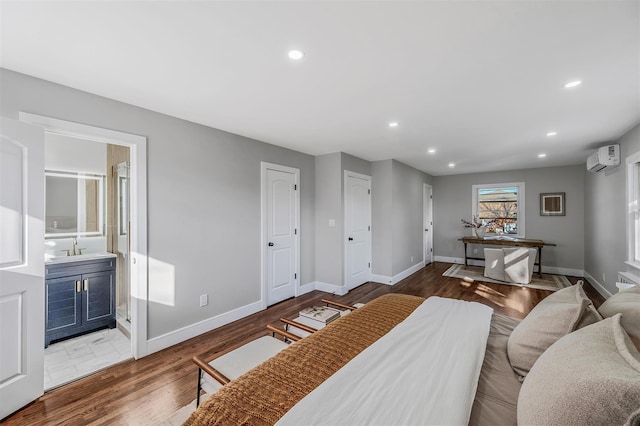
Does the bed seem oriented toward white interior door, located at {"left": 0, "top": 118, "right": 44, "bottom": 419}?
yes

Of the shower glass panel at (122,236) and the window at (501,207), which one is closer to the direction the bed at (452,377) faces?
the shower glass panel

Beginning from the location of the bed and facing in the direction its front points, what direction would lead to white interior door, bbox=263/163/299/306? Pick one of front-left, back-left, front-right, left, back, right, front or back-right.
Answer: front-right

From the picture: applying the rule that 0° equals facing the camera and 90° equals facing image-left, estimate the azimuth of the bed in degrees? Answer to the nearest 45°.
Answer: approximately 90°

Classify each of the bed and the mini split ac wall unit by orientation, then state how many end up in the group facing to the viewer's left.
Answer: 2

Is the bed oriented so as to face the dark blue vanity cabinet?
yes

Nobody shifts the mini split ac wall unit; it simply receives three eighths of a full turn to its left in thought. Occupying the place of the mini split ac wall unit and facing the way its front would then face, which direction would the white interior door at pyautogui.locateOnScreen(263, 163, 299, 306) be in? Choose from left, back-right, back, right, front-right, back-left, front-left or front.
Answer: right

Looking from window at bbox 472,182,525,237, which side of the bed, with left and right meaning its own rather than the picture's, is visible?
right

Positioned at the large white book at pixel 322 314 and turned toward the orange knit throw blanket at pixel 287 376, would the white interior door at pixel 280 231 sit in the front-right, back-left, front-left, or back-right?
back-right

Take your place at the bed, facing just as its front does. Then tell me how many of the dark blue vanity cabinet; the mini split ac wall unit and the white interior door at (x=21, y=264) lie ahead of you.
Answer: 2

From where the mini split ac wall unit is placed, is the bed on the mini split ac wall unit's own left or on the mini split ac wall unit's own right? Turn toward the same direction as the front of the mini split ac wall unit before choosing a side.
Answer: on the mini split ac wall unit's own left

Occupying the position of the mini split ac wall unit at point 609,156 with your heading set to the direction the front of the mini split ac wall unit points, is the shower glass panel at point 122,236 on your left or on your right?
on your left

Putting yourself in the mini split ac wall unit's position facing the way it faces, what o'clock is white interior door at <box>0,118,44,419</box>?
The white interior door is roughly at 10 o'clock from the mini split ac wall unit.

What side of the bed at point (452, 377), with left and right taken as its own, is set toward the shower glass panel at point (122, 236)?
front

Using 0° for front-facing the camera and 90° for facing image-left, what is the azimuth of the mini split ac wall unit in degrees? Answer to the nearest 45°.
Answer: approximately 90°

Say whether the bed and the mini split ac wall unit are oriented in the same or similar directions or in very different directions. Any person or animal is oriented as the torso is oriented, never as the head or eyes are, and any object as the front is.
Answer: same or similar directions
